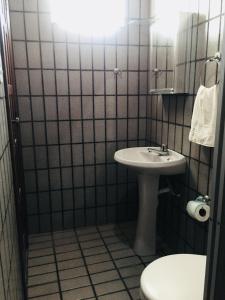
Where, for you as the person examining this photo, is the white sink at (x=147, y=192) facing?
facing the viewer and to the left of the viewer

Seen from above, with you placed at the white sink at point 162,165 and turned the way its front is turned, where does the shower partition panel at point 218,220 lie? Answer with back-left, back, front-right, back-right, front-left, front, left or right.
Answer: front-left

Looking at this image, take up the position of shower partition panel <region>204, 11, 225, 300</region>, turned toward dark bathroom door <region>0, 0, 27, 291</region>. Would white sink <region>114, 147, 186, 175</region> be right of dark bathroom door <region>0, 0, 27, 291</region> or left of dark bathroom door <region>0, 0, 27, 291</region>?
right

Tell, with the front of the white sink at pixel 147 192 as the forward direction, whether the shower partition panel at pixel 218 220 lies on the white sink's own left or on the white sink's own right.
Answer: on the white sink's own left
